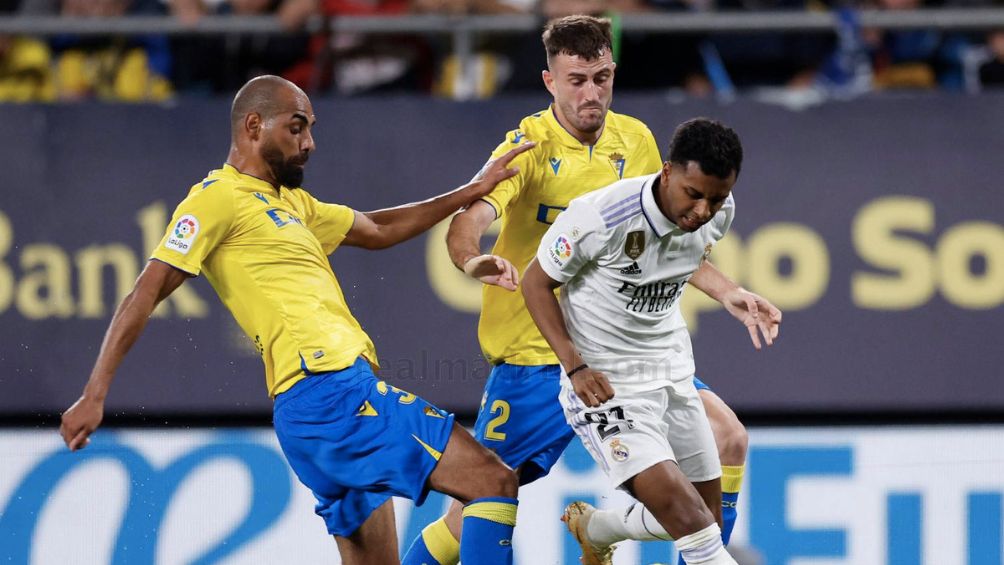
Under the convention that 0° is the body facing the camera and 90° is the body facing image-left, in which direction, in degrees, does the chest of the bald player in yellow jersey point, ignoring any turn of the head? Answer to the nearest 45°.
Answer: approximately 315°

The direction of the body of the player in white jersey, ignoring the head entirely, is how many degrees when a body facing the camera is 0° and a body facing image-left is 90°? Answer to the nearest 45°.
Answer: approximately 315°

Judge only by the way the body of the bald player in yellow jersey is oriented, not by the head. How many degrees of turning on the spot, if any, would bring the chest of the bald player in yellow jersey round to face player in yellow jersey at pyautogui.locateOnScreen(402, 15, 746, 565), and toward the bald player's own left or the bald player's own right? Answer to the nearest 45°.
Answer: approximately 90° to the bald player's own left

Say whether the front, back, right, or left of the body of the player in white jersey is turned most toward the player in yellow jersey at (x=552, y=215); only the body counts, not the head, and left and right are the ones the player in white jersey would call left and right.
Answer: back

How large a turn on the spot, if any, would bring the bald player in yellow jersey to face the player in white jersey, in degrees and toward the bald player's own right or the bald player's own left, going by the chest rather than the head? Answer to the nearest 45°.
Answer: approximately 45° to the bald player's own left

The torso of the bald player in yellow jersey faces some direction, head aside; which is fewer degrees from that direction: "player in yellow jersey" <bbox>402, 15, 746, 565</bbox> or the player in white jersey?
the player in white jersey
